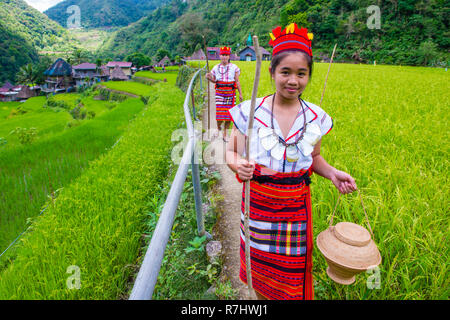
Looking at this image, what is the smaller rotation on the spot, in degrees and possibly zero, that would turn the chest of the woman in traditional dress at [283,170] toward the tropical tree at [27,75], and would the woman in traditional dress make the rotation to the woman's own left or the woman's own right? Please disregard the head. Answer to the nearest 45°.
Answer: approximately 135° to the woman's own right

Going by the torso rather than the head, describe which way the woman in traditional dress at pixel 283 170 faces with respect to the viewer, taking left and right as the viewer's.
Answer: facing the viewer

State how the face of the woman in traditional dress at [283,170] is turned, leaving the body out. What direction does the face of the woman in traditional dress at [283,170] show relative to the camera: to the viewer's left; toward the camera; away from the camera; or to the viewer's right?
toward the camera

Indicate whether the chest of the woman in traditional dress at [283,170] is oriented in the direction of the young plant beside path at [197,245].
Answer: no

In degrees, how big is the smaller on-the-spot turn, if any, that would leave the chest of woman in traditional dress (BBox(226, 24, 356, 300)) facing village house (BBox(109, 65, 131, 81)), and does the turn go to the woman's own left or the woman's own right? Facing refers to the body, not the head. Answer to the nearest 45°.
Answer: approximately 135° to the woman's own right

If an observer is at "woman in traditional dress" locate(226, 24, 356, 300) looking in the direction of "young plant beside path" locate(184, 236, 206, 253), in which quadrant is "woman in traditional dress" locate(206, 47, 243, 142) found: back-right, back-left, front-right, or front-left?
front-right

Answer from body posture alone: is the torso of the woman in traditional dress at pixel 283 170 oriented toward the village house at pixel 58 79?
no

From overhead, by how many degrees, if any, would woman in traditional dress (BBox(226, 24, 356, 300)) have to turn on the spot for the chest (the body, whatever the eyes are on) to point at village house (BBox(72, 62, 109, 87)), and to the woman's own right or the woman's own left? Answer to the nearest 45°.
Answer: approximately 135° to the woman's own right

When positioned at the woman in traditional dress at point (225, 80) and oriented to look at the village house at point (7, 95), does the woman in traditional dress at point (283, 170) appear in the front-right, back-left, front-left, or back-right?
back-left

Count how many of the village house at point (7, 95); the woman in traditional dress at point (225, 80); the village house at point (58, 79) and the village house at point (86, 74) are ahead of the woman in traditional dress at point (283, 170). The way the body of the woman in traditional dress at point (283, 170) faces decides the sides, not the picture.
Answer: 0

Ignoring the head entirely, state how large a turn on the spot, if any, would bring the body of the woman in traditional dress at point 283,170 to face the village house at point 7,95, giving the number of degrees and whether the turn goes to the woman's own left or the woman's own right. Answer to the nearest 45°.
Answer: approximately 135° to the woman's own right

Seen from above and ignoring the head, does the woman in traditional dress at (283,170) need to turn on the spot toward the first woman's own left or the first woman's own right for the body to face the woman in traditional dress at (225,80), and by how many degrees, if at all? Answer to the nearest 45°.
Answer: approximately 180°
